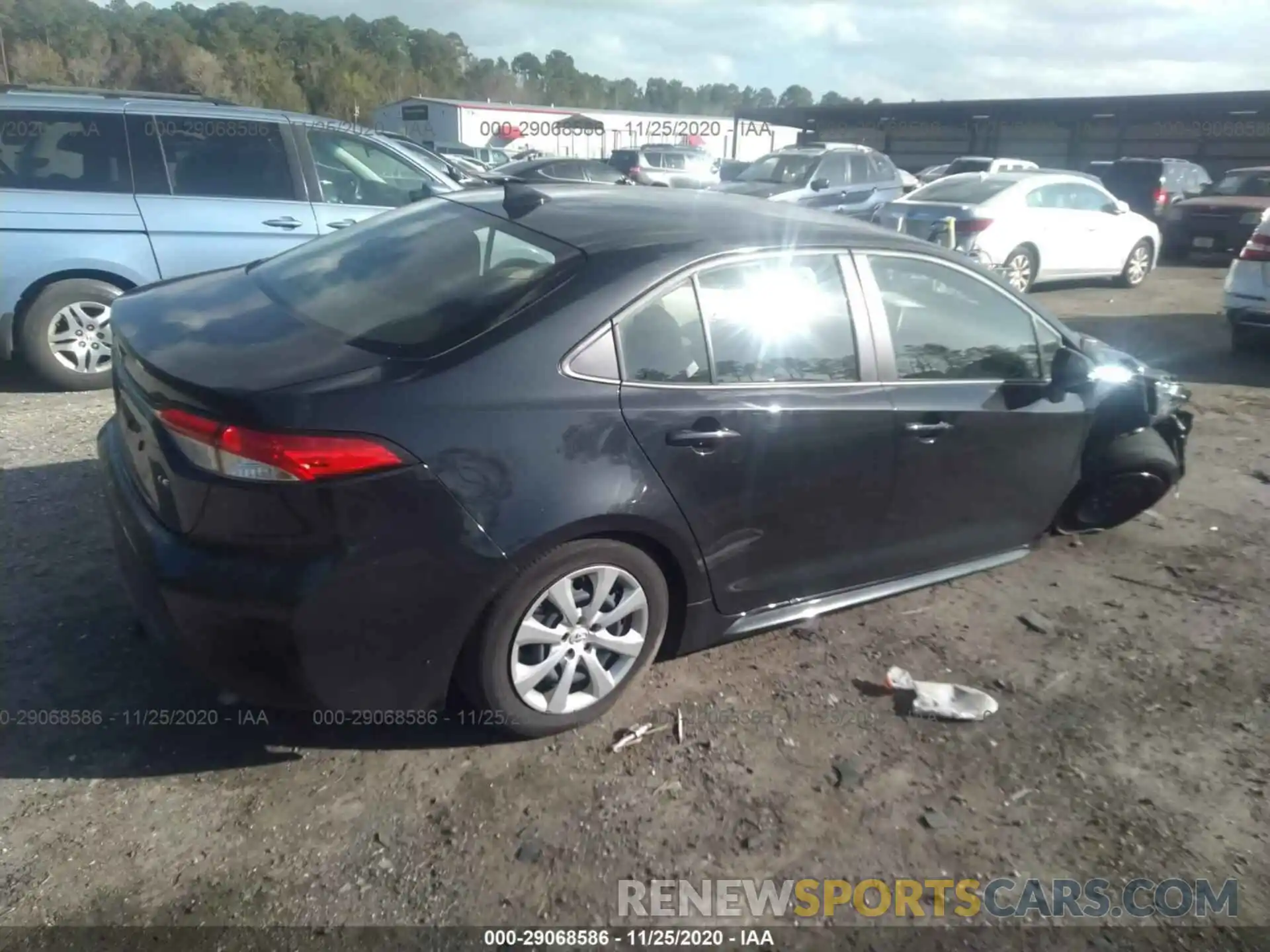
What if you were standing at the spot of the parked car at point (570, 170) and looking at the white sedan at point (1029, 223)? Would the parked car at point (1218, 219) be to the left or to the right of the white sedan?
left

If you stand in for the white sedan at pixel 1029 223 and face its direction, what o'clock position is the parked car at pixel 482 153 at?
The parked car is roughly at 9 o'clock from the white sedan.

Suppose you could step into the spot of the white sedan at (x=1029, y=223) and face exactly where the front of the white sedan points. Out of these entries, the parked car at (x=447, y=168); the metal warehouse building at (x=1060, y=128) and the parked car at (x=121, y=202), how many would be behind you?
2

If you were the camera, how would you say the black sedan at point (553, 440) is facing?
facing away from the viewer and to the right of the viewer

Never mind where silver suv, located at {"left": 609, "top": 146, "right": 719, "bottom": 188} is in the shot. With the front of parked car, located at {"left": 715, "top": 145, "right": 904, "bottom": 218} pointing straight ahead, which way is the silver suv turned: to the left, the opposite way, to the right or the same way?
the opposite way

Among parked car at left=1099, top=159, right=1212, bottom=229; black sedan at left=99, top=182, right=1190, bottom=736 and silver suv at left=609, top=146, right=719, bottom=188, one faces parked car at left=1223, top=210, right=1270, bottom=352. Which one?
the black sedan

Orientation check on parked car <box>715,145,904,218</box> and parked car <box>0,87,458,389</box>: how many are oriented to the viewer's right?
1

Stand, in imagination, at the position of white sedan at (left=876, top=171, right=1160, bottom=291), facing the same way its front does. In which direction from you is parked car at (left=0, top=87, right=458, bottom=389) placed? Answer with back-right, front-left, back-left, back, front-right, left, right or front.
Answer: back

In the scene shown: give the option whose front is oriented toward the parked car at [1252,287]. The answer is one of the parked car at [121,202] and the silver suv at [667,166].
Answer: the parked car at [121,202]

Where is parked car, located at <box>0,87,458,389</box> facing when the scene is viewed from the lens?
facing to the right of the viewer

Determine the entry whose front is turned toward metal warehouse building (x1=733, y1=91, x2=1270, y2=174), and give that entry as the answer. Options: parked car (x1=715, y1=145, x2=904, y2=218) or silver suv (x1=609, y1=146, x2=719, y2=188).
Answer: the silver suv

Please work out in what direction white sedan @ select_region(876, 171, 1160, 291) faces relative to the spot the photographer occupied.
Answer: facing away from the viewer and to the right of the viewer

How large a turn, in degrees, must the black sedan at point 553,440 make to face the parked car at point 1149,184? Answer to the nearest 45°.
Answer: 0° — it already faces it

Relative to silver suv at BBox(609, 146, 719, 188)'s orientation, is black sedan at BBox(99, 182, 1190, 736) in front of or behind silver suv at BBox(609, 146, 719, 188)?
behind
